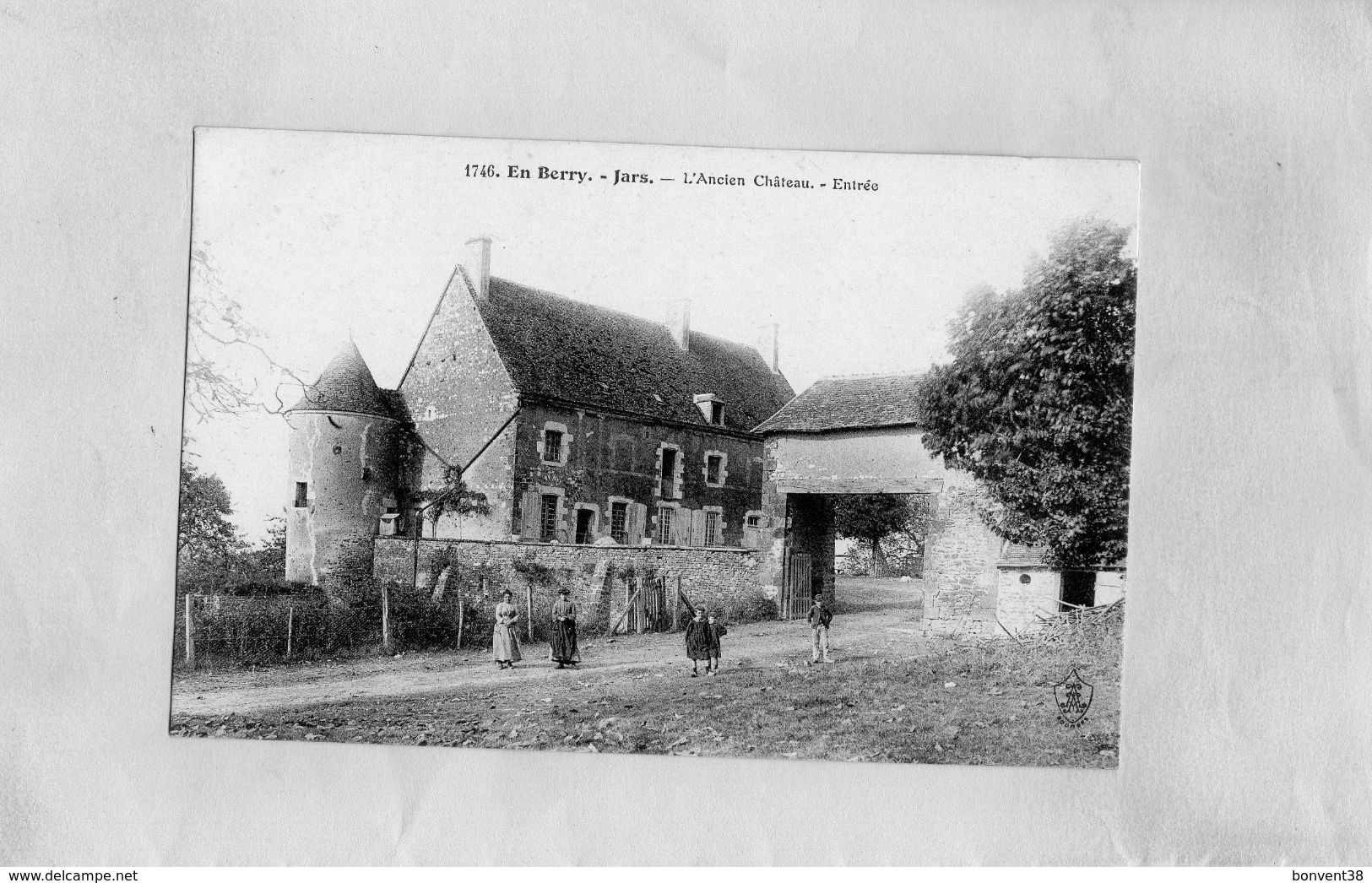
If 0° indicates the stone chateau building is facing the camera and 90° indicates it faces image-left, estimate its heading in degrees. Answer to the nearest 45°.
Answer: approximately 315°

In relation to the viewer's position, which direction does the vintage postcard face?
facing the viewer
